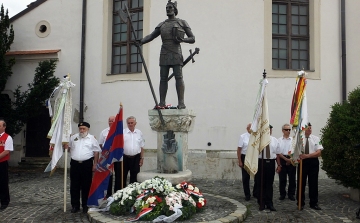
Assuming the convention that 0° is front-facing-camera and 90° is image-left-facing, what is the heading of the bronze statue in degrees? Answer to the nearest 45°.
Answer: approximately 0°

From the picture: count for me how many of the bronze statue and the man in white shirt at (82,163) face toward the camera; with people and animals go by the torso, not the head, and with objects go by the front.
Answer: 2

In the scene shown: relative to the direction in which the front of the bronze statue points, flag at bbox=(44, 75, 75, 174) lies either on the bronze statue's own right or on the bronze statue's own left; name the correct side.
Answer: on the bronze statue's own right

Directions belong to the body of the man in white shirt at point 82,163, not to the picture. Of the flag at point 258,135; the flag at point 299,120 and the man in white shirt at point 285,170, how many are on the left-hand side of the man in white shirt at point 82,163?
3

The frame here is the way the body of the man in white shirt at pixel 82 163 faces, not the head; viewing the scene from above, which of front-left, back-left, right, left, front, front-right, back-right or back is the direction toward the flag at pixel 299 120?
left

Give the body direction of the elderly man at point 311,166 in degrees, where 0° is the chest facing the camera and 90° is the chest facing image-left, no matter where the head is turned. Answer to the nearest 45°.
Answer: approximately 45°

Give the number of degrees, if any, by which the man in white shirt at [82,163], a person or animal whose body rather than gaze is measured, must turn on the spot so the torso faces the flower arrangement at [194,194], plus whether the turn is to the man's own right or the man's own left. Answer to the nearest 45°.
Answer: approximately 45° to the man's own left

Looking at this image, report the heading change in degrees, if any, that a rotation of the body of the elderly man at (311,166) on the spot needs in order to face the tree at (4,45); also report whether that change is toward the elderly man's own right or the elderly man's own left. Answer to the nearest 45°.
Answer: approximately 45° to the elderly man's own right
